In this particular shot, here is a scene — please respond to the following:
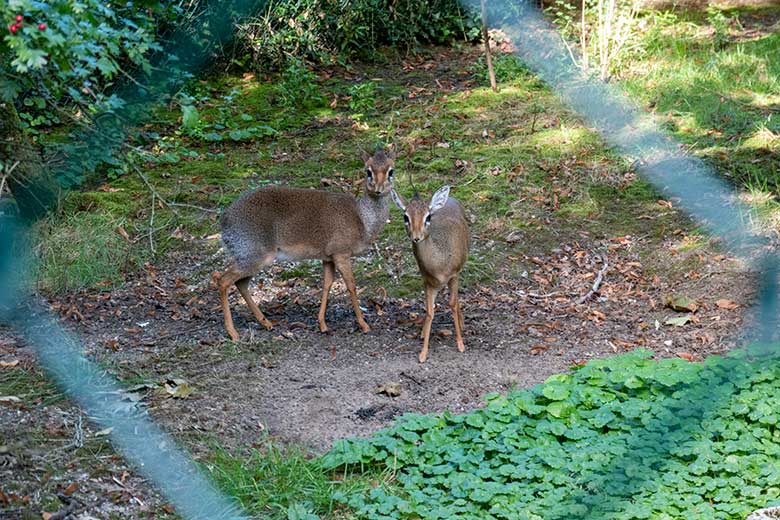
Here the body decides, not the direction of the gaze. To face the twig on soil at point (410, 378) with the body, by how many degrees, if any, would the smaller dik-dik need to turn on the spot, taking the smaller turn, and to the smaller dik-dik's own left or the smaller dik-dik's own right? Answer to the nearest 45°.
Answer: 0° — it already faces it

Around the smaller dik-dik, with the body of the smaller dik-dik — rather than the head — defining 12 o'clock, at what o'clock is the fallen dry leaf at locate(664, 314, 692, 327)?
The fallen dry leaf is roughly at 9 o'clock from the smaller dik-dik.

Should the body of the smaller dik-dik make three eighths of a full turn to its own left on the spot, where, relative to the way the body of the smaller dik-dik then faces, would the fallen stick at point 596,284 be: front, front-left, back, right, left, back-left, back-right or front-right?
front

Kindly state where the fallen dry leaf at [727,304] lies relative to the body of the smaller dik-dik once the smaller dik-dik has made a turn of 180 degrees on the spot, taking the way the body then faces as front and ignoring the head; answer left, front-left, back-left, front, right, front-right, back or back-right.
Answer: right

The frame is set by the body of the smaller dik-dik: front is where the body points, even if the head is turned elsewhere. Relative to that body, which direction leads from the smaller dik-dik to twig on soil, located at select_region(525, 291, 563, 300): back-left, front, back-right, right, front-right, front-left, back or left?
back-left

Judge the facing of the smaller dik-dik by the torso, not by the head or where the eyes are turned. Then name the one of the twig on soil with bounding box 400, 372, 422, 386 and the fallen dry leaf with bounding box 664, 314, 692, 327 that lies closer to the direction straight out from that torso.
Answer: the twig on soil

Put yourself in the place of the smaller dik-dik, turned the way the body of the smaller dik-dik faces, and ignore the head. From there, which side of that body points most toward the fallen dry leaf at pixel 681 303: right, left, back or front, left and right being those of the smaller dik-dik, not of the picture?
left

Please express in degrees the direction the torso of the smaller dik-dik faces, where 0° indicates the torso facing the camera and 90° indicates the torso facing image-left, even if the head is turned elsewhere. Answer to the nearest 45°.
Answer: approximately 0°

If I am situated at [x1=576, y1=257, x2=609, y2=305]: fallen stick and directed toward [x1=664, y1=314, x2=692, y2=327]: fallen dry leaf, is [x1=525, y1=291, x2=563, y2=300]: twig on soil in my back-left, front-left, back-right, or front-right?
back-right
